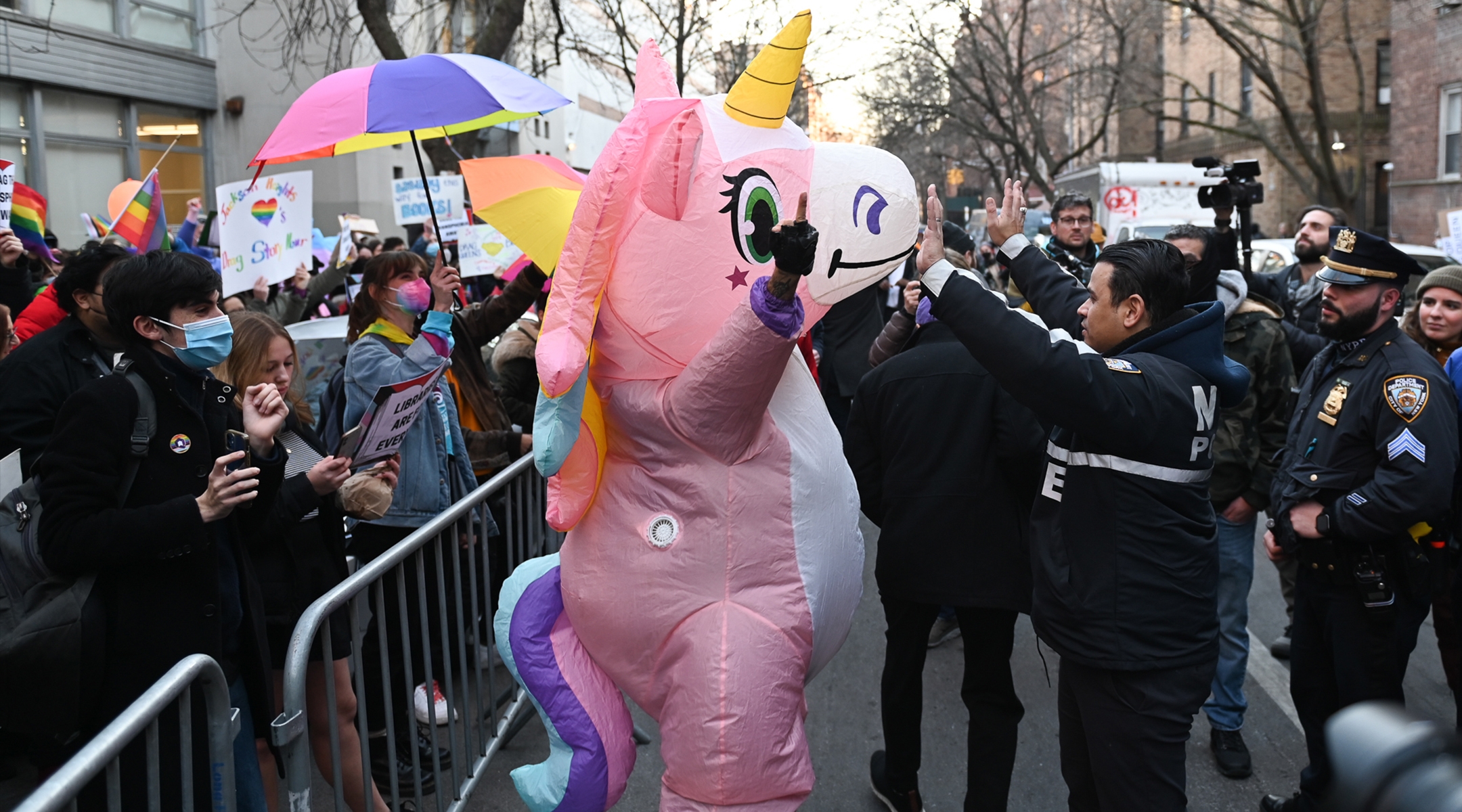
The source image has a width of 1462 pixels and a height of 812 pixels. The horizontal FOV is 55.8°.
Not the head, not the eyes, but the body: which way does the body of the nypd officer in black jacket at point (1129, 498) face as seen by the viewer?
to the viewer's left

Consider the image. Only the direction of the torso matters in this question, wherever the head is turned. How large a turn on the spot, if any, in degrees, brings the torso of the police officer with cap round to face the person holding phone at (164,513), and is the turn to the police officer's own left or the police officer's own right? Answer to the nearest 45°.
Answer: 0° — they already face them

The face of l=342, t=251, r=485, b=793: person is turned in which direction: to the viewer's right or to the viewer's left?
to the viewer's right

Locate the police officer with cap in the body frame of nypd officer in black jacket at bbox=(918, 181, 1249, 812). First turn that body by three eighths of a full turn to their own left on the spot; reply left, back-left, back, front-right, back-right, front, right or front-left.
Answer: left

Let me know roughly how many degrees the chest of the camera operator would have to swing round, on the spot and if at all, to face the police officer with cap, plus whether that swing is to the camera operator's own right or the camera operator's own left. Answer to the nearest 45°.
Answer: approximately 45° to the camera operator's own left

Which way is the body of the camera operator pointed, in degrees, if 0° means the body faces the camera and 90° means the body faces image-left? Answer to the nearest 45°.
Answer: approximately 45°

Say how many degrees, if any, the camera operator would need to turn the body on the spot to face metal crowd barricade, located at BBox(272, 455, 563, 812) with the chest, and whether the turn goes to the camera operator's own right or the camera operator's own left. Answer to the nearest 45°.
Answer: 0° — they already face it

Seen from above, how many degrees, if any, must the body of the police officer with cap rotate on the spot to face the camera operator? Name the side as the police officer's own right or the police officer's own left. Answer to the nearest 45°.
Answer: approximately 135° to the police officer's own right

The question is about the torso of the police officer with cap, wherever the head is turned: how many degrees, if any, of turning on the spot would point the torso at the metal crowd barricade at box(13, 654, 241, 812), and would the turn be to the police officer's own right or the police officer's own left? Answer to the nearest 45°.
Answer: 0° — they already face it
